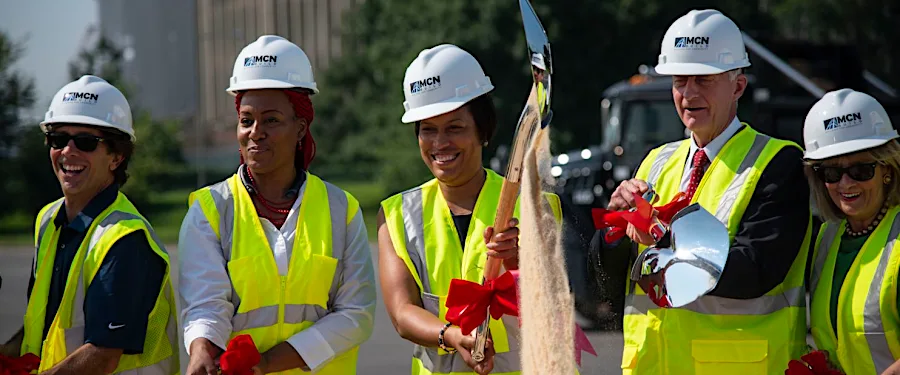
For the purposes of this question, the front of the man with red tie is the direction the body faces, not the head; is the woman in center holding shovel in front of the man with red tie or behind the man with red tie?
in front

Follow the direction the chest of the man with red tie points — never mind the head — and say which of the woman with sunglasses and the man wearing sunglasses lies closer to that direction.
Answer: the man wearing sunglasses

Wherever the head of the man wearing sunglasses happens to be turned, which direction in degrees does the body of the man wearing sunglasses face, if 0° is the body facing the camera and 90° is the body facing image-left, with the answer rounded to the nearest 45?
approximately 45°

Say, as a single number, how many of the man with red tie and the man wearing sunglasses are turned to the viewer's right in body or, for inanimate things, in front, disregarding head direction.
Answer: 0

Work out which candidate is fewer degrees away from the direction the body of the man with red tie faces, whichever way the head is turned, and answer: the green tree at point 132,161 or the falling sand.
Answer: the falling sand

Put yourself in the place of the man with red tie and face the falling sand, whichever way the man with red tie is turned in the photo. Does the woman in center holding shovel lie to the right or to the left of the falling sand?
right

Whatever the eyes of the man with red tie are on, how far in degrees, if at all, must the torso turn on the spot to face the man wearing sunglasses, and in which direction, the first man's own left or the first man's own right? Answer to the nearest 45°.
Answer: approximately 45° to the first man's own right

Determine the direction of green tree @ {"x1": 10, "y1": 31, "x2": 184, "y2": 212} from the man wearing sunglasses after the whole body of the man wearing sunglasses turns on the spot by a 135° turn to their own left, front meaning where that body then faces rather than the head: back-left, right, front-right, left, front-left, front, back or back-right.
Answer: left

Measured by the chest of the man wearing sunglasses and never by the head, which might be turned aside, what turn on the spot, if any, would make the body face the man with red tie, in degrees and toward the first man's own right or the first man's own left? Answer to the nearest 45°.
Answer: approximately 90° to the first man's own left
